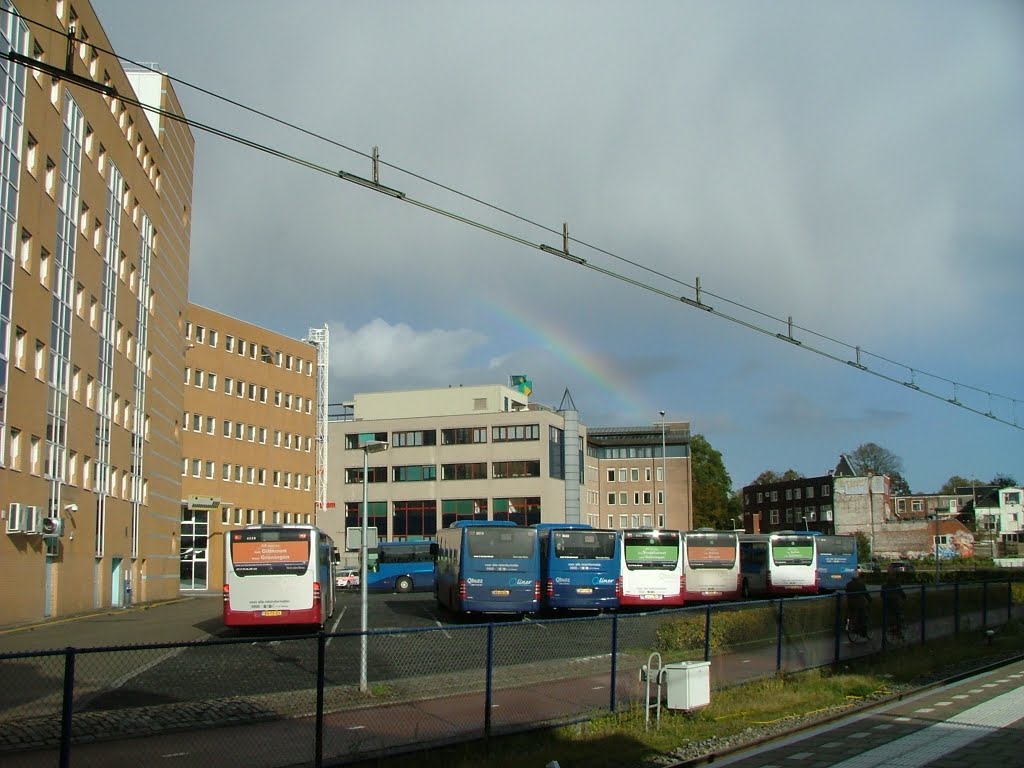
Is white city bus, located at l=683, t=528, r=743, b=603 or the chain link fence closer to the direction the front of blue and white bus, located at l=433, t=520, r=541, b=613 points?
the white city bus

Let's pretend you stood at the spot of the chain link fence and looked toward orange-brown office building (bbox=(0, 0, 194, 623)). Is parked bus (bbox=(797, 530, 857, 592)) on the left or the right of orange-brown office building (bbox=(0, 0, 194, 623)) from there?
right

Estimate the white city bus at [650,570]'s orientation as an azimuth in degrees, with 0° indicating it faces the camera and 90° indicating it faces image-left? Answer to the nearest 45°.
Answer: approximately 180°

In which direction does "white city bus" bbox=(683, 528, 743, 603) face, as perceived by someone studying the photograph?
facing away from the viewer

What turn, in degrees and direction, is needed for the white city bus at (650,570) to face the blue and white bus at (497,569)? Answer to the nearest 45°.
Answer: approximately 135° to its left

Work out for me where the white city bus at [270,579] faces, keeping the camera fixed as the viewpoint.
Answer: facing away from the viewer

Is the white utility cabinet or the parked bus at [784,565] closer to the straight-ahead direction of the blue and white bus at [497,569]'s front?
the parked bus

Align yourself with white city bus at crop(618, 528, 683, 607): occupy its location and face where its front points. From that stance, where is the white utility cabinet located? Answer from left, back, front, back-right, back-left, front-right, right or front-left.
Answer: back

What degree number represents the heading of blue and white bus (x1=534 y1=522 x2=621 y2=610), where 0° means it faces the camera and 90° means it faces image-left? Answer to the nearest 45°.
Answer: approximately 180°

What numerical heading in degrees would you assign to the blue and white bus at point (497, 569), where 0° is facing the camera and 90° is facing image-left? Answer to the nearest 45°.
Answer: approximately 180°
